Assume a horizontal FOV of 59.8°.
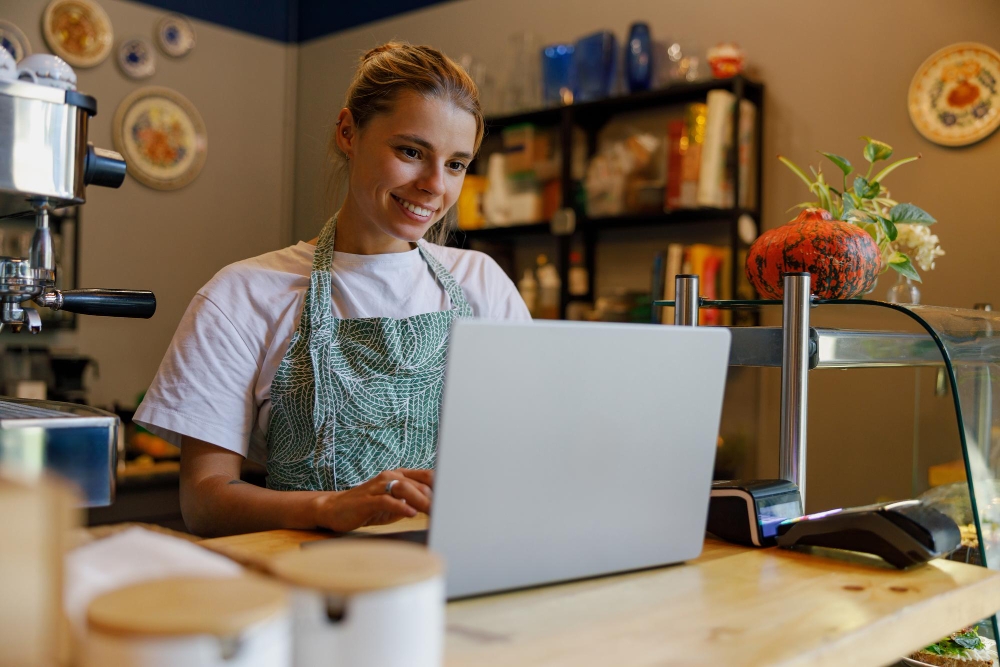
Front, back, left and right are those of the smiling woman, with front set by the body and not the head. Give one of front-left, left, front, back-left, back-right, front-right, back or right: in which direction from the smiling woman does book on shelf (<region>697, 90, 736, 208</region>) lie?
left

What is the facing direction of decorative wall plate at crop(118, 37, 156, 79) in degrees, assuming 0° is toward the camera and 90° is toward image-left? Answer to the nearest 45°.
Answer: approximately 0°

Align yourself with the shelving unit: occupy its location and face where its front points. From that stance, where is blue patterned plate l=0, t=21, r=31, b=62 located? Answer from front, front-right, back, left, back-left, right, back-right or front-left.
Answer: front-right

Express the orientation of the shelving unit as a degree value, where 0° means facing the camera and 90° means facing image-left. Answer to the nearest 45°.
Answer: approximately 45°

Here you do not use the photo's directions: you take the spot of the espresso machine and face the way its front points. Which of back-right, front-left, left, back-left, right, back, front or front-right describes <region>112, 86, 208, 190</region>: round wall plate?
left

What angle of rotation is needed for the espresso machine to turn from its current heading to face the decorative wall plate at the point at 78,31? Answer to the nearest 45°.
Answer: approximately 90° to its left

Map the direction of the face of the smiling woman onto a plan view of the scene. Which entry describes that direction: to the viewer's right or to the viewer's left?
to the viewer's right

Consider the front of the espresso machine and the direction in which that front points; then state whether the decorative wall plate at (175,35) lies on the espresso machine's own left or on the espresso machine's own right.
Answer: on the espresso machine's own left

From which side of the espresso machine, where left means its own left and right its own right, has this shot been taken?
right

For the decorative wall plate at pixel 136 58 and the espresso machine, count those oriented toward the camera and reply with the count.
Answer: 1

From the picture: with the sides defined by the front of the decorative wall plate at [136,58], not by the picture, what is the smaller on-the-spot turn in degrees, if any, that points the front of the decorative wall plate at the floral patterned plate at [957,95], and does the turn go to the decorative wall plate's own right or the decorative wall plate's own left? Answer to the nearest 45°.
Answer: approximately 45° to the decorative wall plate's own left

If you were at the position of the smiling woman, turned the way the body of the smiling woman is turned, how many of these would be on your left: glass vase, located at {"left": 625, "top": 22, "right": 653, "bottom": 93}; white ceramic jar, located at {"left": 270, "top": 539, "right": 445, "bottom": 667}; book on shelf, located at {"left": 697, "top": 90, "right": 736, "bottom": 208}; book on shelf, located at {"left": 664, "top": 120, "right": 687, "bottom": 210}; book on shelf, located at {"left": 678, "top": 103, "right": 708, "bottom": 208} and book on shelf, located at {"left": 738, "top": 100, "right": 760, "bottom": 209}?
5

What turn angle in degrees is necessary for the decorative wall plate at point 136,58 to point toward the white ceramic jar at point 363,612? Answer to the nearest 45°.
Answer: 0° — it already faces it
